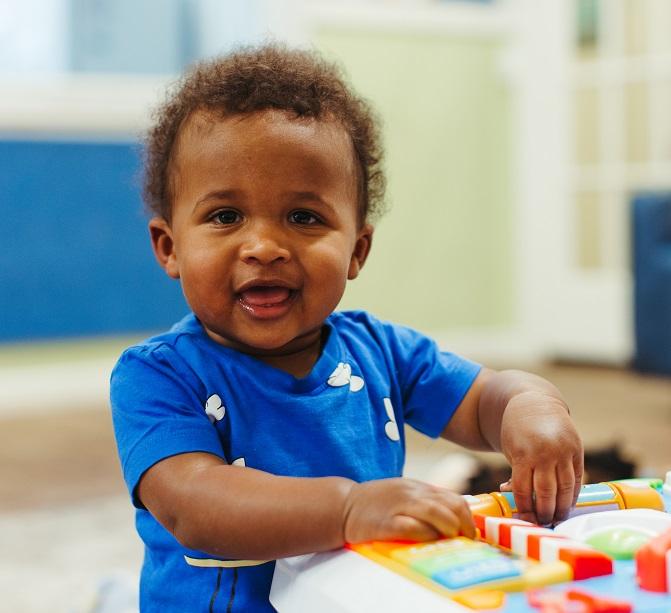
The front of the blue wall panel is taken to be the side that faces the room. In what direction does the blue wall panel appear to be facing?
toward the camera

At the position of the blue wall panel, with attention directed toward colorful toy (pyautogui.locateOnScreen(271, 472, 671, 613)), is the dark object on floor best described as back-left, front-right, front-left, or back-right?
front-left

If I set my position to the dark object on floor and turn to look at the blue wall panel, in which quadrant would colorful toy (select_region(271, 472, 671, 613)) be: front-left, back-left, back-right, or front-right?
back-left

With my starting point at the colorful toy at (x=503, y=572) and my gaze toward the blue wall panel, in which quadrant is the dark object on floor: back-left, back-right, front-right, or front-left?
front-right

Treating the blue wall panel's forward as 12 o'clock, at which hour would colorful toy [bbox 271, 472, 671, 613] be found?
The colorful toy is roughly at 12 o'clock from the blue wall panel.

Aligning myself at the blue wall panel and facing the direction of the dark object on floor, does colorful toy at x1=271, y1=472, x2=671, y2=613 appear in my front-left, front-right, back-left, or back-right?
front-right

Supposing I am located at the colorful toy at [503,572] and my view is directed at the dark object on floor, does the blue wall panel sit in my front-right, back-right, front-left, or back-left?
front-left
